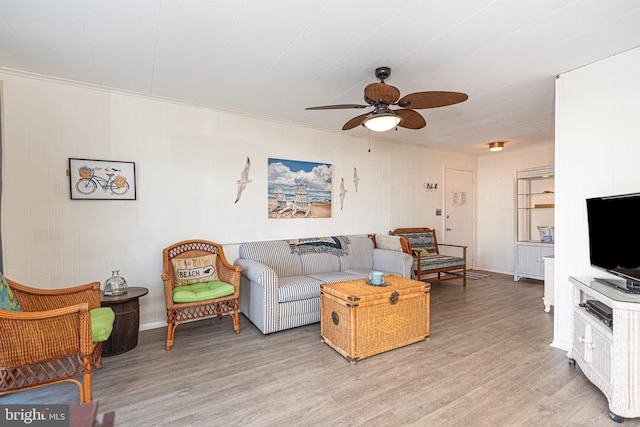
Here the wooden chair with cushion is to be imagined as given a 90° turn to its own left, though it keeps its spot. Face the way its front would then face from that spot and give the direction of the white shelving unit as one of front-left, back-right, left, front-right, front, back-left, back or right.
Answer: front

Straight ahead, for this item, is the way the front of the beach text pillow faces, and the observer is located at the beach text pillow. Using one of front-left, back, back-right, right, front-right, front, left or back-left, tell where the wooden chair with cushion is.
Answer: left

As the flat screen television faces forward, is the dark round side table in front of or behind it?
in front

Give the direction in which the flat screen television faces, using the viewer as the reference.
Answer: facing the viewer and to the left of the viewer

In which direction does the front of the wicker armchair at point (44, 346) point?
to the viewer's right

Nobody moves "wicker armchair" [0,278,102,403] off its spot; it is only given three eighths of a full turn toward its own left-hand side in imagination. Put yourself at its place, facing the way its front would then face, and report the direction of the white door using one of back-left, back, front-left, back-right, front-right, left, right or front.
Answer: back-right

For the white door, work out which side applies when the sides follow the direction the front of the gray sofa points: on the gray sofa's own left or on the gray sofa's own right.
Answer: on the gray sofa's own left

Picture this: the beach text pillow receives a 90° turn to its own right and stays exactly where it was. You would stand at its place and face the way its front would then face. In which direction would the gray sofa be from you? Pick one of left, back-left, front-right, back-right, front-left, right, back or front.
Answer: back

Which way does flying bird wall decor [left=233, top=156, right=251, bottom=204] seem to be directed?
to the viewer's left

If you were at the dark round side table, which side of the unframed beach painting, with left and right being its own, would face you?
right

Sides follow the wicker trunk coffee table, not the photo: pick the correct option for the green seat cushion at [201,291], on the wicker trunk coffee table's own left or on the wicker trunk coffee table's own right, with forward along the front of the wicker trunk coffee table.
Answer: on the wicker trunk coffee table's own right

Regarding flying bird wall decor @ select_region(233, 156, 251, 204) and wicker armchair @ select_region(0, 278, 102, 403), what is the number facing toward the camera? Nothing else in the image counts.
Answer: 0

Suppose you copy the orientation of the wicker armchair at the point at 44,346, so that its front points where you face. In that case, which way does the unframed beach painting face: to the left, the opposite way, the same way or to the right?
to the right

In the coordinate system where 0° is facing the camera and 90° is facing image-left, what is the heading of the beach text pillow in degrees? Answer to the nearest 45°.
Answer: approximately 0°

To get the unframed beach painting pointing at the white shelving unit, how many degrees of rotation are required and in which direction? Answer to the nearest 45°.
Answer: approximately 45° to its left

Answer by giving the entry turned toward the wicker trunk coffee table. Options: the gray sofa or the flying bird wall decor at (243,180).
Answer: the gray sofa

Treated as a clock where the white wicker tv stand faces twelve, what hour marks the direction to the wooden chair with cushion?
The wooden chair with cushion is roughly at 3 o'clock from the white wicker tv stand.
